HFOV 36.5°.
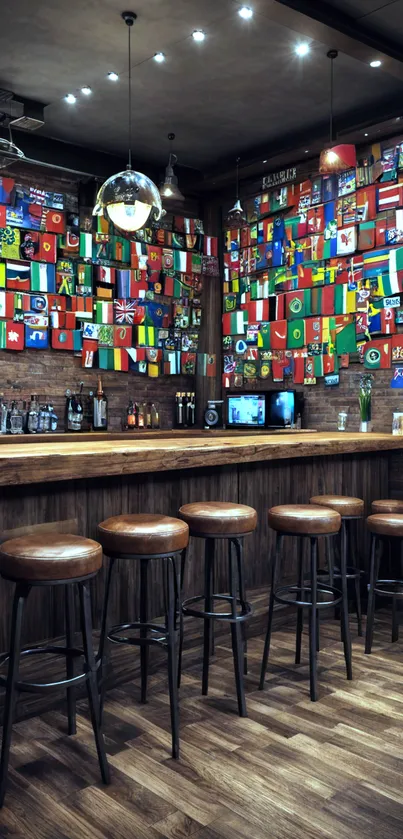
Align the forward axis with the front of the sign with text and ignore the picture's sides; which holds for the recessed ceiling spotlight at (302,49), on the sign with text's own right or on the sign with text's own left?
on the sign with text's own left

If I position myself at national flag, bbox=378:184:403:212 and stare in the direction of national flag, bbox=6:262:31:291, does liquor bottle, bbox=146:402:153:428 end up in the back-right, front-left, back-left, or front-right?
front-right

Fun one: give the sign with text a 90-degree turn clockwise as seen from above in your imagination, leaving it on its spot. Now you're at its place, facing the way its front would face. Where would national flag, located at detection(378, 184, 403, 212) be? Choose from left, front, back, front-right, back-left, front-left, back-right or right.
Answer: back

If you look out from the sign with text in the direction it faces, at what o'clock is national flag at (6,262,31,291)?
The national flag is roughly at 1 o'clock from the sign with text.

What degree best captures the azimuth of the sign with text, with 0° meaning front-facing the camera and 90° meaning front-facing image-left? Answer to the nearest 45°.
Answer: approximately 45°

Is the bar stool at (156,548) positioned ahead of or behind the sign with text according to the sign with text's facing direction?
ahead

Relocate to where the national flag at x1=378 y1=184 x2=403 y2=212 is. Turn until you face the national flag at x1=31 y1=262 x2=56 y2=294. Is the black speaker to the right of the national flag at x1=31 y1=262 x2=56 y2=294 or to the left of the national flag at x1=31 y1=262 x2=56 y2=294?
right

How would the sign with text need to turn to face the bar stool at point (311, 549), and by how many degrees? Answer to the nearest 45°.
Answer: approximately 45° to its left

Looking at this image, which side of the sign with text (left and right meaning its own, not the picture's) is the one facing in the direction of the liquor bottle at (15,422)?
front

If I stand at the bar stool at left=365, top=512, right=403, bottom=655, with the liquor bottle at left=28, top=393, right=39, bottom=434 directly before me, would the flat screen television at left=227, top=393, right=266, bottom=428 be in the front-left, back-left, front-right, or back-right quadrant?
front-right

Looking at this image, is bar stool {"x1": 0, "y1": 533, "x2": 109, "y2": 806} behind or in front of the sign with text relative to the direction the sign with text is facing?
in front

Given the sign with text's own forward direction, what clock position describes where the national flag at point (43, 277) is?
The national flag is roughly at 1 o'clock from the sign with text.
